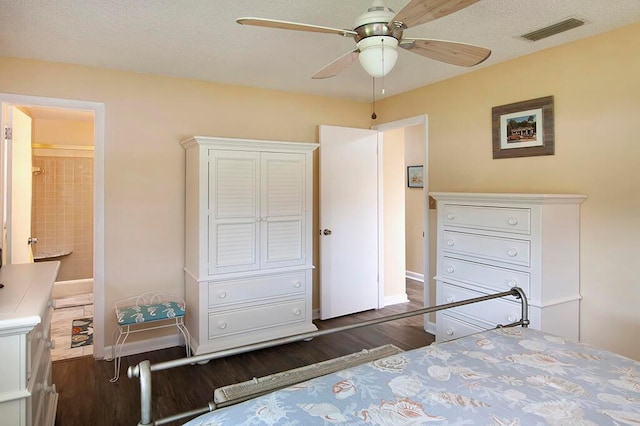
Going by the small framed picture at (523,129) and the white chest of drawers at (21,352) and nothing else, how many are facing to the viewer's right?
1

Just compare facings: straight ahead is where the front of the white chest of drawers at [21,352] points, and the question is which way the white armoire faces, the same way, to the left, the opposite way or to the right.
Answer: to the right

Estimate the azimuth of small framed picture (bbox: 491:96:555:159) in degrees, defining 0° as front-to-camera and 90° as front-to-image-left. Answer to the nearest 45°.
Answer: approximately 45°

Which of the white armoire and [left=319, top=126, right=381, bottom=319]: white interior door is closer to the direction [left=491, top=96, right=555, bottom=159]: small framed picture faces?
the white armoire

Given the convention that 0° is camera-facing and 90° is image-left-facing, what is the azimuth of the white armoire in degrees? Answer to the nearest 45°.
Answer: approximately 315°

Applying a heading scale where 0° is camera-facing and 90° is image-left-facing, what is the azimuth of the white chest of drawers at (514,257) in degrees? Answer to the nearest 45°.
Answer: approximately 45°

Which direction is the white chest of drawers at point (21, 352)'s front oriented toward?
to the viewer's right

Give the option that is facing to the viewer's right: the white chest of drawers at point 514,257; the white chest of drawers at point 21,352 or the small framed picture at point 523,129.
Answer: the white chest of drawers at point 21,352

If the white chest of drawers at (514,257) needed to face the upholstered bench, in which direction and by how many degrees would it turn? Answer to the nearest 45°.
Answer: approximately 45° to its right

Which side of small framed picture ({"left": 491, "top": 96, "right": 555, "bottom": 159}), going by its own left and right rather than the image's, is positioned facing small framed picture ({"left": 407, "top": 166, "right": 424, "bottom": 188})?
right

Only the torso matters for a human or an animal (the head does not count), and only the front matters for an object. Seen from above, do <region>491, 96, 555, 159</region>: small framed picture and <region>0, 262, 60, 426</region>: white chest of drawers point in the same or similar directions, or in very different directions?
very different directions
